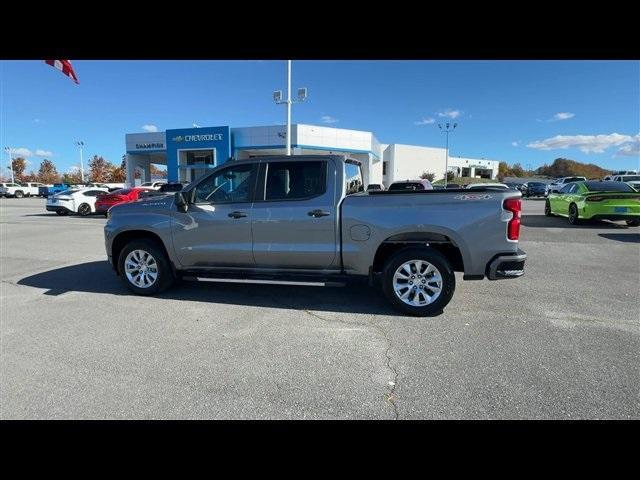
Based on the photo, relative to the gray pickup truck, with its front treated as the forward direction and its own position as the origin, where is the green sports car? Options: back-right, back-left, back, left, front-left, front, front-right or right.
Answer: back-right

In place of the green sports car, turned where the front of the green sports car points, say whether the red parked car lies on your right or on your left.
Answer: on your left

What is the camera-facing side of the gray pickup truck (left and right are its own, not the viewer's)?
left

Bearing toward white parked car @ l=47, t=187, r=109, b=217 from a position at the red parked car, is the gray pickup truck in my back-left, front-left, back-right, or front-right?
back-left

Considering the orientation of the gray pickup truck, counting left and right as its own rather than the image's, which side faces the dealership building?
right

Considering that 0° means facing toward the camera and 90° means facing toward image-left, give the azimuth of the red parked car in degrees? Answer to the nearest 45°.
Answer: approximately 45°

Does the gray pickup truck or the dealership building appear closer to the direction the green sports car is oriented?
the dealership building
